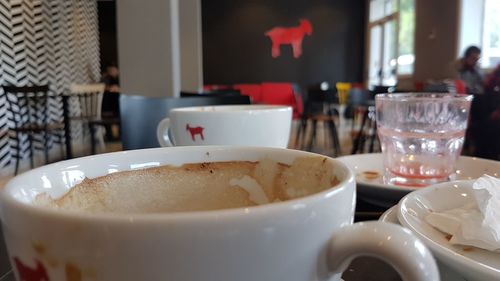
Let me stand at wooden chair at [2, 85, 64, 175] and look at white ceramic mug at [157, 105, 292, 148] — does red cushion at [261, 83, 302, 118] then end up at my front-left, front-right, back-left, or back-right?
back-left

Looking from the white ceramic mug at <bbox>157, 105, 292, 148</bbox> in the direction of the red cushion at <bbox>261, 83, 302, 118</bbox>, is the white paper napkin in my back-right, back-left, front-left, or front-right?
back-right
